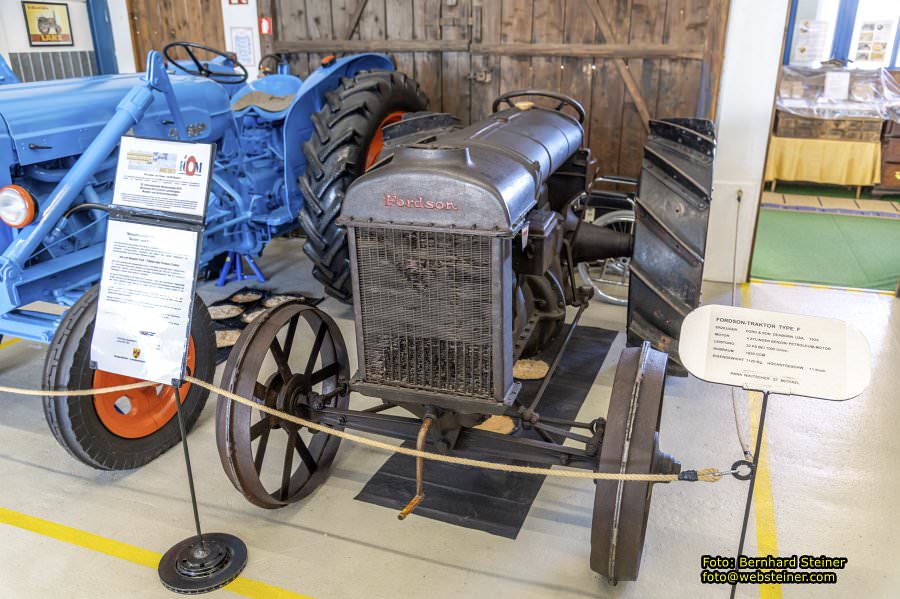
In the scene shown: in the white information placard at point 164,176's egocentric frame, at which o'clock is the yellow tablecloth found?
The yellow tablecloth is roughly at 8 o'clock from the white information placard.

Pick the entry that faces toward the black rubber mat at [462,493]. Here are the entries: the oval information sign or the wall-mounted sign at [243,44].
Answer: the wall-mounted sign

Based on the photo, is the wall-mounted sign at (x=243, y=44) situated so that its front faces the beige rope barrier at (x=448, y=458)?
yes

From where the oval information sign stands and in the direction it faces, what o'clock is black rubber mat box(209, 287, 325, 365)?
The black rubber mat is roughly at 4 o'clock from the oval information sign.

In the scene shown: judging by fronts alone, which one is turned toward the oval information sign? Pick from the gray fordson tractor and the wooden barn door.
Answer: the wooden barn door

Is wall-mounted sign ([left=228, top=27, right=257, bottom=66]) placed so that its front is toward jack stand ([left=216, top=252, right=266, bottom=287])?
yes

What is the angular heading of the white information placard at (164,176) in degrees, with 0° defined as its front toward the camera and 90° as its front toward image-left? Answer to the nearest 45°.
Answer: approximately 0°

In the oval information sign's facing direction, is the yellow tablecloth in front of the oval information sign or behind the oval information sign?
behind

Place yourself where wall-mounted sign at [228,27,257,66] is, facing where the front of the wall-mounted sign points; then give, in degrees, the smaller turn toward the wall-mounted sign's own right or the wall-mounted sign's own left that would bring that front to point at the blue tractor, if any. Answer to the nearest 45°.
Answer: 0° — it already faces it
